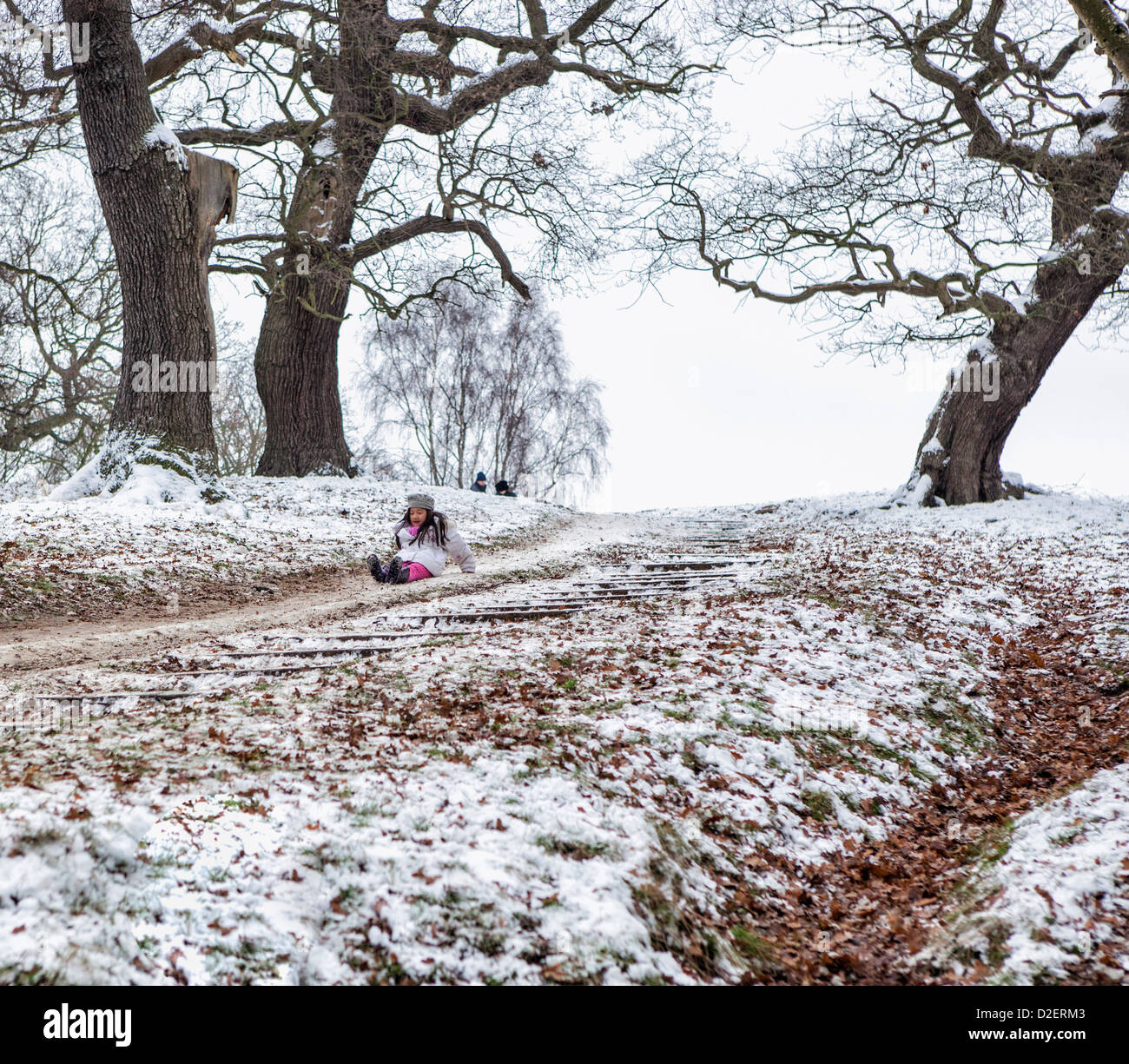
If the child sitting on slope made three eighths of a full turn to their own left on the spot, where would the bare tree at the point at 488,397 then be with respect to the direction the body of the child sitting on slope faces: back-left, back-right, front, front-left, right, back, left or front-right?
left

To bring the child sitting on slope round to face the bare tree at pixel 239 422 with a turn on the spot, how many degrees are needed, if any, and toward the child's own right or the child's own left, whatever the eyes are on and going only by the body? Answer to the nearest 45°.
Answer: approximately 135° to the child's own right

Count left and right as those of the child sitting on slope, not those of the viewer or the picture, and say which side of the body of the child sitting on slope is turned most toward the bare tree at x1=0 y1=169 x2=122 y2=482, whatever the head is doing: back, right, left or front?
right

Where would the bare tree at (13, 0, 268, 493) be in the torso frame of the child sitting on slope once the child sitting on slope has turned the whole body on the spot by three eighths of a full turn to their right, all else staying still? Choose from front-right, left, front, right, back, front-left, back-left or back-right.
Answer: front-left

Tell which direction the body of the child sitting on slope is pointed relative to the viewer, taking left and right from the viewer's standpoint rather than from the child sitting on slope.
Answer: facing the viewer and to the left of the viewer
